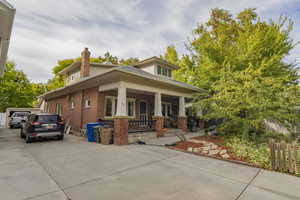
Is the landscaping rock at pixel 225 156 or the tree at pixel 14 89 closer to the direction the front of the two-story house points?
the landscaping rock

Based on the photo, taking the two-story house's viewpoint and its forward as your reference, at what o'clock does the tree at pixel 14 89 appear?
The tree is roughly at 6 o'clock from the two-story house.

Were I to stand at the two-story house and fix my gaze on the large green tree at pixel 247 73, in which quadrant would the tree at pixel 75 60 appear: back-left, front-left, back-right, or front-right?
back-left

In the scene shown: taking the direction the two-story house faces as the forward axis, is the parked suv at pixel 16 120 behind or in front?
behind

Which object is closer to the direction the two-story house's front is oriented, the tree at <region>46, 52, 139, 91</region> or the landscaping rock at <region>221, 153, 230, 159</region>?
the landscaping rock

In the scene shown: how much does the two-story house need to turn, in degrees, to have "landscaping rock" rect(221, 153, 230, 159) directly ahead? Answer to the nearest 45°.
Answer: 0° — it already faces it

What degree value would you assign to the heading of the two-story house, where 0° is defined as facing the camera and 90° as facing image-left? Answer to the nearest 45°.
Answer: approximately 315°

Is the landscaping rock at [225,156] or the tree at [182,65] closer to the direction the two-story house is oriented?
the landscaping rock

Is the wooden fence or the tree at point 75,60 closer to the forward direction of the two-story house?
the wooden fence

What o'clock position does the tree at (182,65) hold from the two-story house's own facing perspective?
The tree is roughly at 9 o'clock from the two-story house.

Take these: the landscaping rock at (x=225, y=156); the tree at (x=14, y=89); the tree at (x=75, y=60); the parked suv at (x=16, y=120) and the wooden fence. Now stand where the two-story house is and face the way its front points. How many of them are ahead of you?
2

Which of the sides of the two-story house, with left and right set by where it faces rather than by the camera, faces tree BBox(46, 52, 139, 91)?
back

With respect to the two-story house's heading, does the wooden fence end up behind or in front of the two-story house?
in front
